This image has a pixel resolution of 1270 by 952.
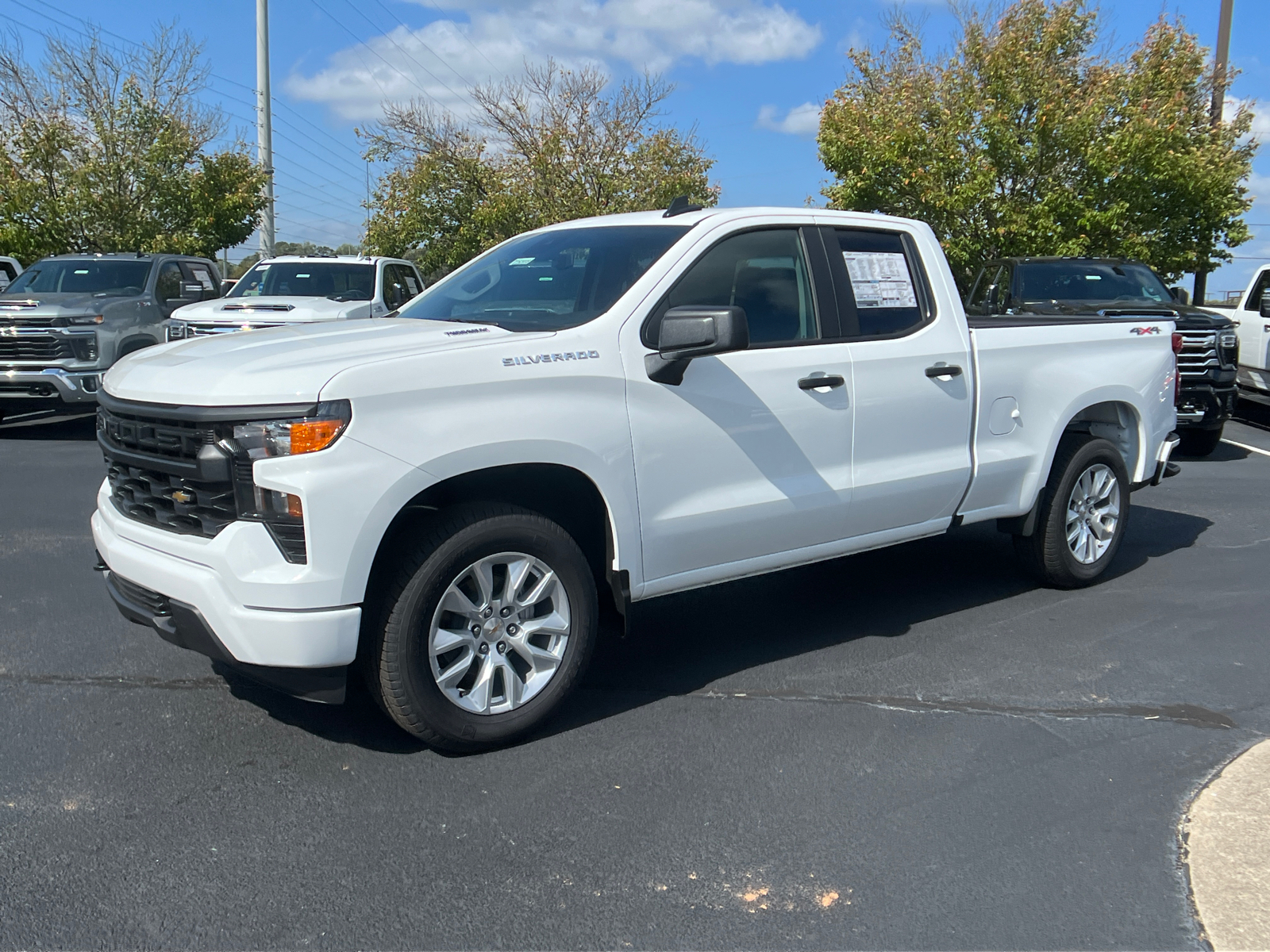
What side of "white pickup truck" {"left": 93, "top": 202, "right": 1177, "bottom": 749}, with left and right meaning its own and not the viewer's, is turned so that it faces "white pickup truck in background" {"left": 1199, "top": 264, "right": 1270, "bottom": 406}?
back

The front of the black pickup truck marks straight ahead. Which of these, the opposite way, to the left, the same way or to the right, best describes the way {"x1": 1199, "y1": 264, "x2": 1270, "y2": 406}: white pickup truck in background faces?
the same way

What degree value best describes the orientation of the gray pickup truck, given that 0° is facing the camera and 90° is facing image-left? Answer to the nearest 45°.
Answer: approximately 45°

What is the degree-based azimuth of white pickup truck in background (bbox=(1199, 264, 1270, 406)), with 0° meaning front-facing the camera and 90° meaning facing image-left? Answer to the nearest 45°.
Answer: approximately 315°

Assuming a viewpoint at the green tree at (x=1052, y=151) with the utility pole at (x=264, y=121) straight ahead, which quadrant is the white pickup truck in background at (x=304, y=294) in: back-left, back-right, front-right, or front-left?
front-left

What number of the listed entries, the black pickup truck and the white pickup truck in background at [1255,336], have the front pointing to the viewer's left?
0

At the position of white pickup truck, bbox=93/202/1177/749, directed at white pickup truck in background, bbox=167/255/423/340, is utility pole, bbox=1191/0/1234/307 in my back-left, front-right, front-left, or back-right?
front-right

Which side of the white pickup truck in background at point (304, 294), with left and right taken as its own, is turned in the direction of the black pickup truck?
left

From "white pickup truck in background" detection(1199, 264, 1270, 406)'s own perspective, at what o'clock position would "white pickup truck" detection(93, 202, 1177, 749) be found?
The white pickup truck is roughly at 2 o'clock from the white pickup truck in background.

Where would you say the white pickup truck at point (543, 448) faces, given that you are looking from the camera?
facing the viewer and to the left of the viewer

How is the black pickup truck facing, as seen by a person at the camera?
facing the viewer and to the right of the viewer

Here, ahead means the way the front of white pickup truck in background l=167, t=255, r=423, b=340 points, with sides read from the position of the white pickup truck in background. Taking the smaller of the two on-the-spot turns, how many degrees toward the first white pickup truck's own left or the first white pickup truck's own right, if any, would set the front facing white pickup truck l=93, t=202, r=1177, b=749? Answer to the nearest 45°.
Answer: approximately 45° to the first white pickup truck's own left

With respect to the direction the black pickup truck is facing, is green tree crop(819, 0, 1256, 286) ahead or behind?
behind

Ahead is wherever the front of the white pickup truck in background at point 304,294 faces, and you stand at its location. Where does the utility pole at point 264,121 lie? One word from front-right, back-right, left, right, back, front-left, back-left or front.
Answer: back-right
